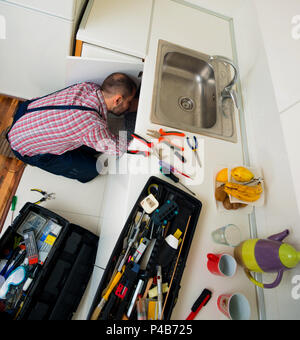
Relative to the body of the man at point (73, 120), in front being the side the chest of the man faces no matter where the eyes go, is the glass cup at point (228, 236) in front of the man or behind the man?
in front

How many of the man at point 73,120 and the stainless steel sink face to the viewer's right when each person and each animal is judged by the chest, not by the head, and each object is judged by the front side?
1

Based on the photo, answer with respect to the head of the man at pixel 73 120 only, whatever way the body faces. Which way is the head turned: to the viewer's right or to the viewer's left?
to the viewer's right

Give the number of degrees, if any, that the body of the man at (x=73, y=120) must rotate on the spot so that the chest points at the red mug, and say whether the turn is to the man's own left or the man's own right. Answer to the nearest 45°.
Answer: approximately 45° to the man's own right

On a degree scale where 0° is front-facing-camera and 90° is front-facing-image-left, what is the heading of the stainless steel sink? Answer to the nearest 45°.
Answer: approximately 90°

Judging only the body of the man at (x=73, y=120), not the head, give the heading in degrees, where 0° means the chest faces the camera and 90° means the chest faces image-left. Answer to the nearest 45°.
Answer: approximately 270°
